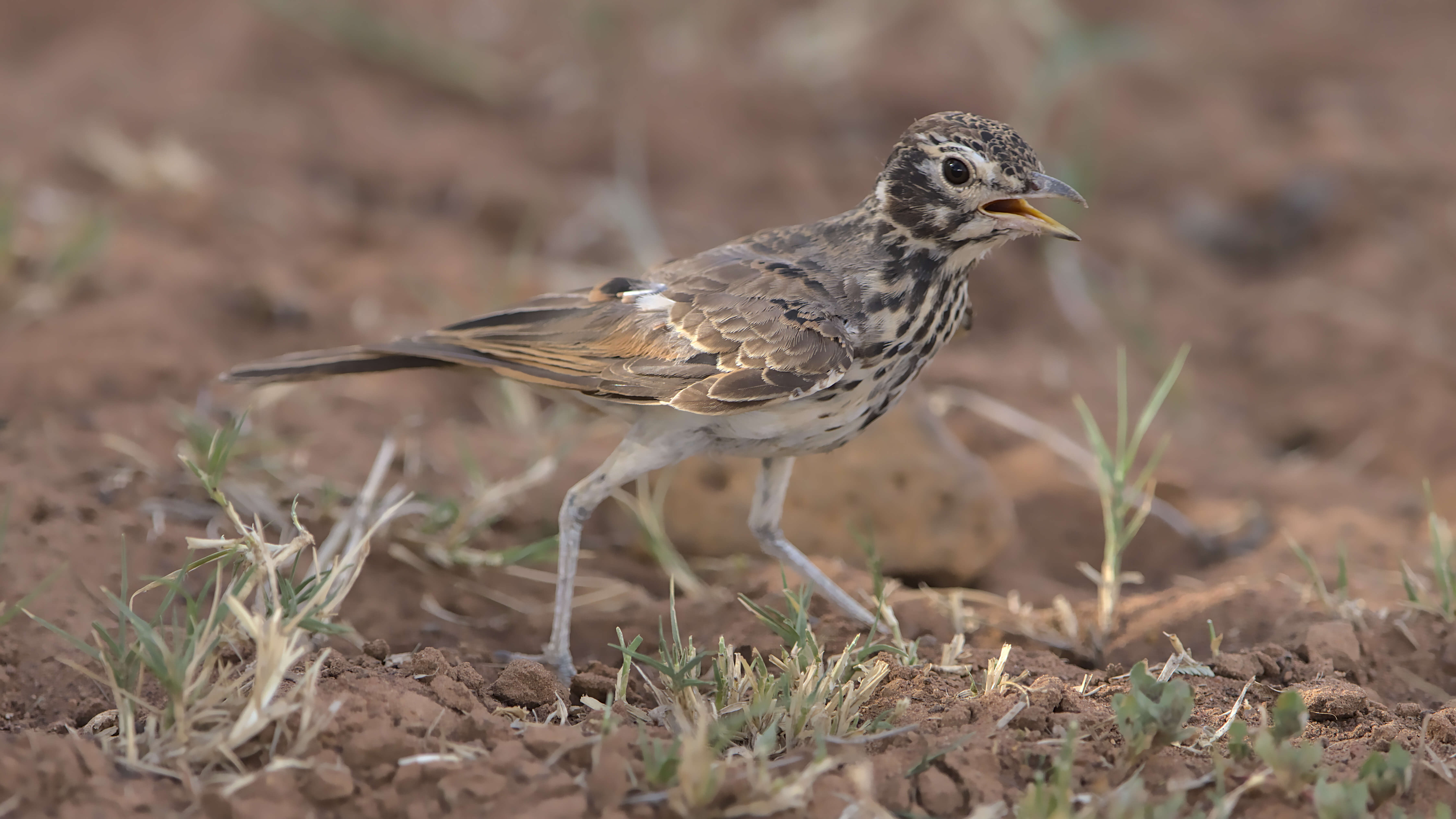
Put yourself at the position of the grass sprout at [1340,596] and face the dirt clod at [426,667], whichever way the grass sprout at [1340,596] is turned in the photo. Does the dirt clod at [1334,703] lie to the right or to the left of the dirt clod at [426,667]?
left

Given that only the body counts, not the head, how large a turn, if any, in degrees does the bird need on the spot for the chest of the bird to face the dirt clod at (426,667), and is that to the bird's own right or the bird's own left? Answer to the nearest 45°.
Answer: approximately 135° to the bird's own right

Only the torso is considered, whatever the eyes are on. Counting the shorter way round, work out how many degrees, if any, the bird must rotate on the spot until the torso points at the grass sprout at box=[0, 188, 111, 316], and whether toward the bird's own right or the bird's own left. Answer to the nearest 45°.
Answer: approximately 135° to the bird's own left

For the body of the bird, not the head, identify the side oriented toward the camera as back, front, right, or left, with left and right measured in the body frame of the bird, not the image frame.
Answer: right

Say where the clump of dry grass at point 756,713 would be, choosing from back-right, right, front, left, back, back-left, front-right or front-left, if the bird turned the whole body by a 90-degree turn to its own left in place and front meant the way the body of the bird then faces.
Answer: back

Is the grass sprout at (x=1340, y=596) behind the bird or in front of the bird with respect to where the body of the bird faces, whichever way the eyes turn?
in front

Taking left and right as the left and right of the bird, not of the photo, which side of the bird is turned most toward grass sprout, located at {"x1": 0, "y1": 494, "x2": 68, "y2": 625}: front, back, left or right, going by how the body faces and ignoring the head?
back

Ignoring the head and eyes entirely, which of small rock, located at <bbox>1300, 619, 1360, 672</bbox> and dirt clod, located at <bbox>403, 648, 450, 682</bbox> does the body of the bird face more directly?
the small rock

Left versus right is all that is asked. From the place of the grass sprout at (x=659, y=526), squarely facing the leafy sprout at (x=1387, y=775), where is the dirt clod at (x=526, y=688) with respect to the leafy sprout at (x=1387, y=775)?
right

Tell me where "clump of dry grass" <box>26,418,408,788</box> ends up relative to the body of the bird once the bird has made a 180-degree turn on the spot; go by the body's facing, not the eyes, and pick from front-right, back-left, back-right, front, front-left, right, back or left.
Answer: front-left

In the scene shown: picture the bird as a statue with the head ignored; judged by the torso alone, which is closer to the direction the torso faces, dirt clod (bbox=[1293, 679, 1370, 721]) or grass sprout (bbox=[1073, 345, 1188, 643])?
the grass sprout

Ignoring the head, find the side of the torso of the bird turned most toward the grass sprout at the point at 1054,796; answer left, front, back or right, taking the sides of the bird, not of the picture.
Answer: right

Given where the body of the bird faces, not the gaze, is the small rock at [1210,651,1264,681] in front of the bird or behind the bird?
in front

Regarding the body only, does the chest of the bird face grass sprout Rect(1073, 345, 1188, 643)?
yes
